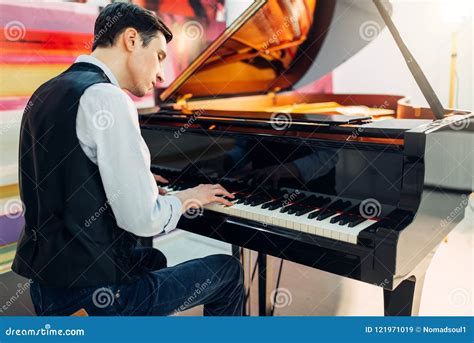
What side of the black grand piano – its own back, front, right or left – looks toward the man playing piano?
front

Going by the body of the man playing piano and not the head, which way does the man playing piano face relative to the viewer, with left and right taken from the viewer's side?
facing away from the viewer and to the right of the viewer

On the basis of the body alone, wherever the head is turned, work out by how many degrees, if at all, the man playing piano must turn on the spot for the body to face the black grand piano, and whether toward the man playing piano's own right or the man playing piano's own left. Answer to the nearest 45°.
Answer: approximately 45° to the man playing piano's own right

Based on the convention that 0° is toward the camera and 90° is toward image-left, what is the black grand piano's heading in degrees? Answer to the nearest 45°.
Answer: approximately 45°

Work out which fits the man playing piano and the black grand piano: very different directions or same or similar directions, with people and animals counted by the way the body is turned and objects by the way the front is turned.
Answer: very different directions
